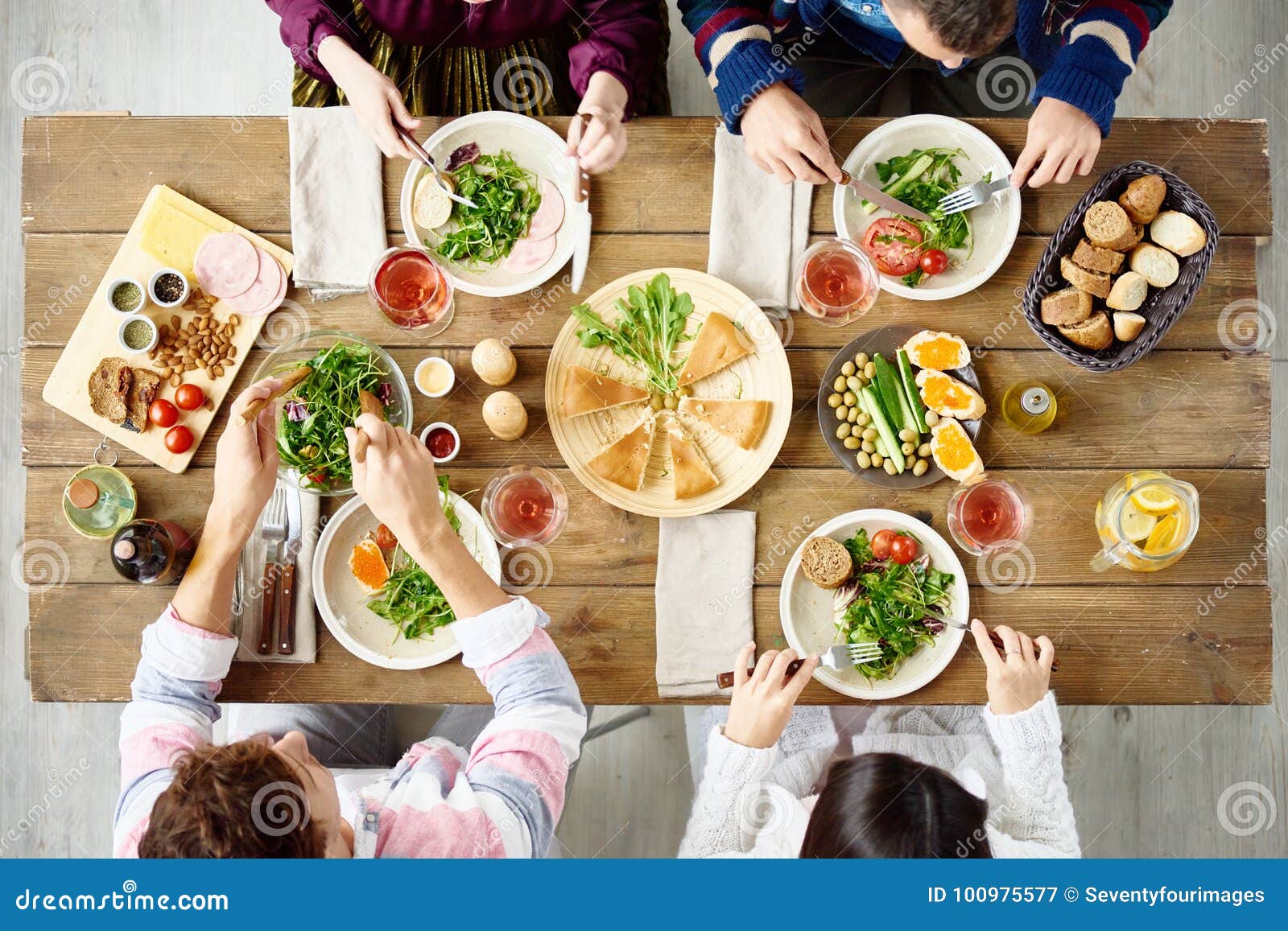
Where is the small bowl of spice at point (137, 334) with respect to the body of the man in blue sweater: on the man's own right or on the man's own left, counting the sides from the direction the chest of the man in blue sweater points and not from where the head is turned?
on the man's own right

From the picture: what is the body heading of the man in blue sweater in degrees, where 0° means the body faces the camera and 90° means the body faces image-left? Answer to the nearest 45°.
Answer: approximately 0°

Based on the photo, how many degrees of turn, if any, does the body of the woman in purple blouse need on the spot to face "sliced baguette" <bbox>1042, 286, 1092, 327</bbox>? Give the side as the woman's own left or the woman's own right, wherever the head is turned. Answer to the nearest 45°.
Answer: approximately 45° to the woman's own left

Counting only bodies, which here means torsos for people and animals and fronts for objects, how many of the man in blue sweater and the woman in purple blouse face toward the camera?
2

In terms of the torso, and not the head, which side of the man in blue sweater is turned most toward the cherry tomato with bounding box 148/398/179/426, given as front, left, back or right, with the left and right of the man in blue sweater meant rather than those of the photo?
right
